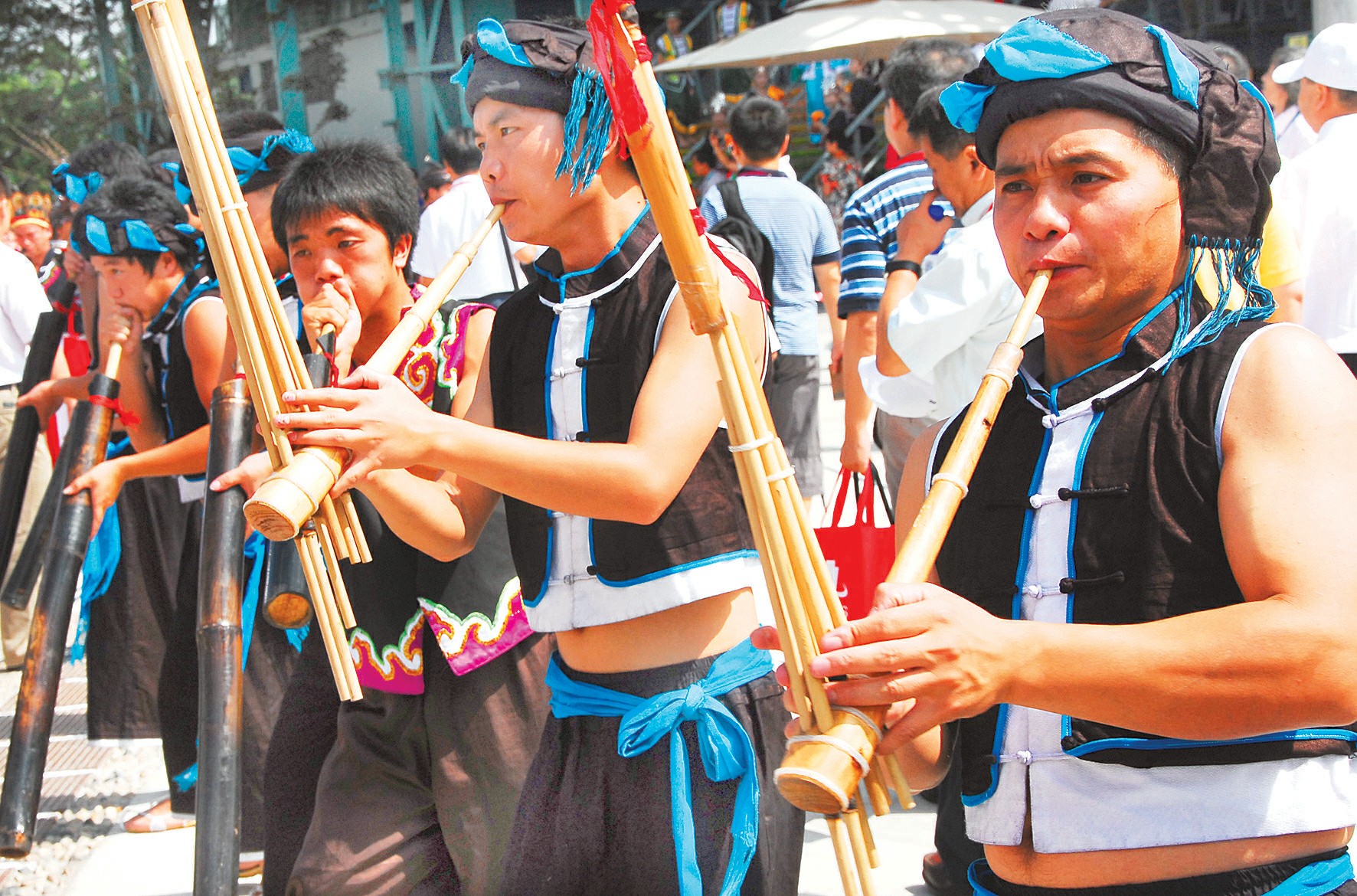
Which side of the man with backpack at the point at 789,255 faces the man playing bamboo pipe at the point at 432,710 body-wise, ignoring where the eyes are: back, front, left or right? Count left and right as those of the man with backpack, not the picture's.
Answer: back

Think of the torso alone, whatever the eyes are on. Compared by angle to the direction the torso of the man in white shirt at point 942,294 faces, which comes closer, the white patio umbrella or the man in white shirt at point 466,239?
the man in white shirt

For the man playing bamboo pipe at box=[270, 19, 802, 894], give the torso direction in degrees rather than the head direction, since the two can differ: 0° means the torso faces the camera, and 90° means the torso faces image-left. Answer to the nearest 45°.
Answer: approximately 45°

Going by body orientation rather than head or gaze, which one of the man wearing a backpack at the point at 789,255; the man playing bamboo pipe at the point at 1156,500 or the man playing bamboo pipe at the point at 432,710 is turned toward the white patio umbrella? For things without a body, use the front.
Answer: the man wearing a backpack

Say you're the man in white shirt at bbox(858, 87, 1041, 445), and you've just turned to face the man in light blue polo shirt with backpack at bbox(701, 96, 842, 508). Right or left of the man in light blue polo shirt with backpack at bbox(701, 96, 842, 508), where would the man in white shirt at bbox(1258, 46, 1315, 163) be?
right

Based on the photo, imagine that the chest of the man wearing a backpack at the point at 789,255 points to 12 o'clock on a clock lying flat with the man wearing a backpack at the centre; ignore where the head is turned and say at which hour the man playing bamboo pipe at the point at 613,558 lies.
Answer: The man playing bamboo pipe is roughly at 6 o'clock from the man wearing a backpack.

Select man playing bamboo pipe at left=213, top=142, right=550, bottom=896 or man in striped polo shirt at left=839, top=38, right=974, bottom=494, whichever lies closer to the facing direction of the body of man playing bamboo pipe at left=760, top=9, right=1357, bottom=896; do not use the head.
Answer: the man playing bamboo pipe

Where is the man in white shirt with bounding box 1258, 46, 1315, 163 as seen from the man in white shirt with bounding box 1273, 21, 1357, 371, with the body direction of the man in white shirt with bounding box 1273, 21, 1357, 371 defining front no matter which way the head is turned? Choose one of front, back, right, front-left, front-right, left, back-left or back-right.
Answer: front-right

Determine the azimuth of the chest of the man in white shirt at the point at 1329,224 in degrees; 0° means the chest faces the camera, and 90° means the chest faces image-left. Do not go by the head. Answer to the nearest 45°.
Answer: approximately 135°

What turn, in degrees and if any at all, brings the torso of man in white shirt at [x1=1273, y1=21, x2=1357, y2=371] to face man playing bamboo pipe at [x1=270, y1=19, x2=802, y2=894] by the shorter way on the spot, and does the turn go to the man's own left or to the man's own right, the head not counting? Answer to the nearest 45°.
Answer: approximately 90° to the man's own left

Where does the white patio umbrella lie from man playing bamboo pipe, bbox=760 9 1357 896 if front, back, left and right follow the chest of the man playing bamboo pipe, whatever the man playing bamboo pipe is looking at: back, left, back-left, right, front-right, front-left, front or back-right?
back-right
